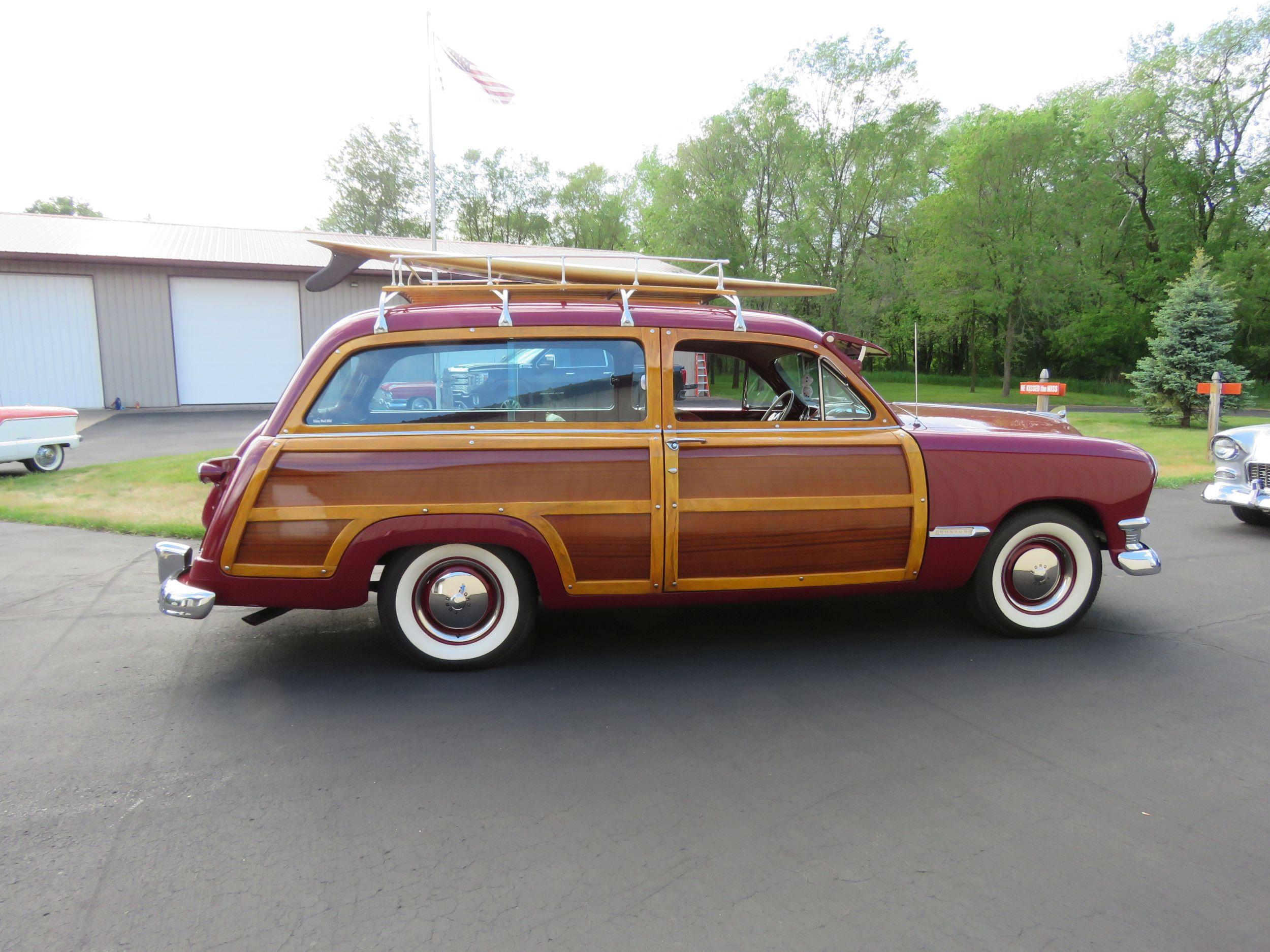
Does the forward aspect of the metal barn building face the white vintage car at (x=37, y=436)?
yes

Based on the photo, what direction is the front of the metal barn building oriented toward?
toward the camera

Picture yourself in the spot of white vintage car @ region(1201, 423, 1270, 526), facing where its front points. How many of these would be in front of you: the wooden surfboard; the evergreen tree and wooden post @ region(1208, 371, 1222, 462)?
1

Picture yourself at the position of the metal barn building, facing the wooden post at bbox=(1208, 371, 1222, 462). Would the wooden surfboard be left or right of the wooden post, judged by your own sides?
right

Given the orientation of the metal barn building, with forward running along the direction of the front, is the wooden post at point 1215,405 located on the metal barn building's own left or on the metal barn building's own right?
on the metal barn building's own left

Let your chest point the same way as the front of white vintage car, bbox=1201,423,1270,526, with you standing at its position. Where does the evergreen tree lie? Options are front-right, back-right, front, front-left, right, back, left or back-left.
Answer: back-right

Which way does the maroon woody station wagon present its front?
to the viewer's right

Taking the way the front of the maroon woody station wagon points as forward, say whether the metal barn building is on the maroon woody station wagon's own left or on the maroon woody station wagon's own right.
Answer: on the maroon woody station wagon's own left

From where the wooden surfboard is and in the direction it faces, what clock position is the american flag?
The american flag is roughly at 9 o'clock from the wooden surfboard.

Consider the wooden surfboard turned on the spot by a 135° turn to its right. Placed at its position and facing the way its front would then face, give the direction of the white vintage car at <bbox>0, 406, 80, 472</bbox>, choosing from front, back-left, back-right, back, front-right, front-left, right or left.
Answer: right

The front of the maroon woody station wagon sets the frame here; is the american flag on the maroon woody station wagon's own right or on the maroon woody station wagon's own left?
on the maroon woody station wagon's own left

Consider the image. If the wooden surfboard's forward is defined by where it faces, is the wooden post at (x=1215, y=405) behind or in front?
in front

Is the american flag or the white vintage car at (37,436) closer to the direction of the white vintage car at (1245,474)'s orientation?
the white vintage car

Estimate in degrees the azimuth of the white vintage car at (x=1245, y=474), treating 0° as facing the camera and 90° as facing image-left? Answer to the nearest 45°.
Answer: approximately 45°

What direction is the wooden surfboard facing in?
to the viewer's right
